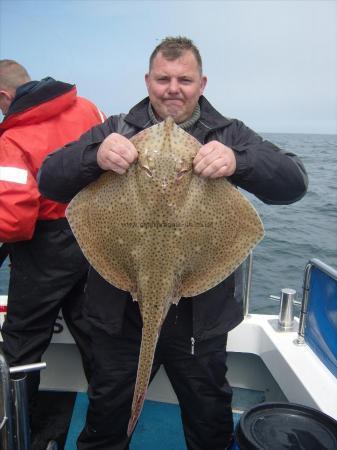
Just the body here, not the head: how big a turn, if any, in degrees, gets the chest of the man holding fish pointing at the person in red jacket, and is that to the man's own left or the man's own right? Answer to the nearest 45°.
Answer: approximately 135° to the man's own right

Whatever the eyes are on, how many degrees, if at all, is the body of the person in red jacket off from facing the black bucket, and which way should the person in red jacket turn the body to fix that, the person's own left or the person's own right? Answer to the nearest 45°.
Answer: approximately 180°

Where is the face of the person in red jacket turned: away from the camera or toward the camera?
away from the camera

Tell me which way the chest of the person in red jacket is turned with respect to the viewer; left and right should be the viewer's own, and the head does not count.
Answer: facing away from the viewer and to the left of the viewer

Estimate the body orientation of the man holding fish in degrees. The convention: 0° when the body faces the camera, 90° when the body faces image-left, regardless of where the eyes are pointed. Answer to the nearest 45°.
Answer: approximately 0°

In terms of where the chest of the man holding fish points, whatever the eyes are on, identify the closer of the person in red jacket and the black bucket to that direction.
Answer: the black bucket

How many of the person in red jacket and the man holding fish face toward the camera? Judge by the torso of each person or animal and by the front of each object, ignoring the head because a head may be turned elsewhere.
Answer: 1

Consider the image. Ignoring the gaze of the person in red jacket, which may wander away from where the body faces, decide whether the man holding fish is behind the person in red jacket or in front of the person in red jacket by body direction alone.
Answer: behind
